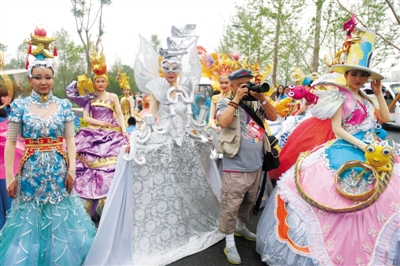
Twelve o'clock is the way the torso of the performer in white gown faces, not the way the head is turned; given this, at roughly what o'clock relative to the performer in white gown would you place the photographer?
The photographer is roughly at 10 o'clock from the performer in white gown.

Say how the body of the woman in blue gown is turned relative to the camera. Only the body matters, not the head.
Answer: toward the camera

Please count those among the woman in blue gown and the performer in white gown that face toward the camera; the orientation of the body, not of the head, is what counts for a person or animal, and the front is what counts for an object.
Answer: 2

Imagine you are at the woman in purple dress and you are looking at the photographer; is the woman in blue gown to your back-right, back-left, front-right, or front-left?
front-right

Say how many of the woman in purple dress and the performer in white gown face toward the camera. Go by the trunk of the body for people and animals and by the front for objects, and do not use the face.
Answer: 2

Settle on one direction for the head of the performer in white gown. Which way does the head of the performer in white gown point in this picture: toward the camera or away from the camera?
toward the camera

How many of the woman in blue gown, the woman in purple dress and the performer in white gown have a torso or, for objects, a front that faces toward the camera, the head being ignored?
3

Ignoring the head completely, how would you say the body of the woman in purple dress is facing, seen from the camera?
toward the camera

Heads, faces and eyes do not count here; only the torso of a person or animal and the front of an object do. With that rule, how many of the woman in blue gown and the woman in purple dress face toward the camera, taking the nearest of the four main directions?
2

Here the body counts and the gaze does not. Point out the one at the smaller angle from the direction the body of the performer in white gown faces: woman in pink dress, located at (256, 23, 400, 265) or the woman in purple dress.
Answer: the woman in pink dress

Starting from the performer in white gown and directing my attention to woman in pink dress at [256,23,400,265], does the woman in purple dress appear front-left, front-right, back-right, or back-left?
back-left

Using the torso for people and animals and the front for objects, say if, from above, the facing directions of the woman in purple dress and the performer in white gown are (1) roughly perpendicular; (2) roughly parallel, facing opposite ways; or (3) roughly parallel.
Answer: roughly parallel

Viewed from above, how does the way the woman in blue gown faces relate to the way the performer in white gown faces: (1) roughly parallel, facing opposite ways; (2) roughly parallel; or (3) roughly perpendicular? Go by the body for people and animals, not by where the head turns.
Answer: roughly parallel

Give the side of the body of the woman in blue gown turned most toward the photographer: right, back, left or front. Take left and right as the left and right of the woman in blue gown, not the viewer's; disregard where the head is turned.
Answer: left
